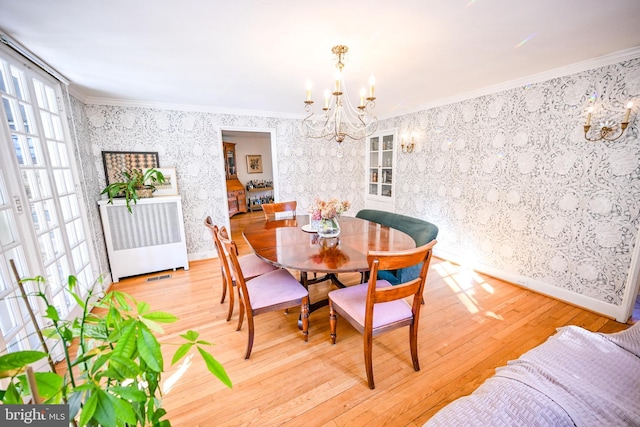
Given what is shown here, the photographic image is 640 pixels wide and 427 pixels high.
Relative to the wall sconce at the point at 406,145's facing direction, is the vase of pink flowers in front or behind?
in front

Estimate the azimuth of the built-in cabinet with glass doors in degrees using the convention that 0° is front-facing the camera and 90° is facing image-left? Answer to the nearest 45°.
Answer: approximately 45°

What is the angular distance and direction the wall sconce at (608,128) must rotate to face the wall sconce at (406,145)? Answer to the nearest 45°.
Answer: approximately 45° to its right

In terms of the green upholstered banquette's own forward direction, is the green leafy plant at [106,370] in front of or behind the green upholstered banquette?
in front

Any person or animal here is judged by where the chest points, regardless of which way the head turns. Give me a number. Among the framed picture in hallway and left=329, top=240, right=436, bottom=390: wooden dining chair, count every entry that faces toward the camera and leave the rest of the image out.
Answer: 1

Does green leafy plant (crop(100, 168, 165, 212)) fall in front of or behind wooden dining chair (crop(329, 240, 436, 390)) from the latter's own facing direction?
in front

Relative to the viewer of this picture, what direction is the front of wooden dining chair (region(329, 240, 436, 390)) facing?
facing away from the viewer and to the left of the viewer

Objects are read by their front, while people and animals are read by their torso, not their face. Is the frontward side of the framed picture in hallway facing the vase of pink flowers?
yes

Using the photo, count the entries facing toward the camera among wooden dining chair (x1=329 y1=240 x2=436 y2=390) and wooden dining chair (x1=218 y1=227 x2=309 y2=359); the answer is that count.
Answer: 0

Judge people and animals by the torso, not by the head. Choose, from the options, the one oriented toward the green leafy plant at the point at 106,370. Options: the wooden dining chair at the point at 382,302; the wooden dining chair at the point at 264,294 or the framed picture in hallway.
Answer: the framed picture in hallway

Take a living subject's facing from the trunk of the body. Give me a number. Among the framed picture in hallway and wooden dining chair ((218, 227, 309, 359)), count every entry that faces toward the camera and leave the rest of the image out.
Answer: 1

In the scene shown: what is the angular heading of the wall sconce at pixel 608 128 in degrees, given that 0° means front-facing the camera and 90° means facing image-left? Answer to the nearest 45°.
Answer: approximately 45°

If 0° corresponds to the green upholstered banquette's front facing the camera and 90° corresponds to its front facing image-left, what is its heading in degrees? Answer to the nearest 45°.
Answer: approximately 45°
